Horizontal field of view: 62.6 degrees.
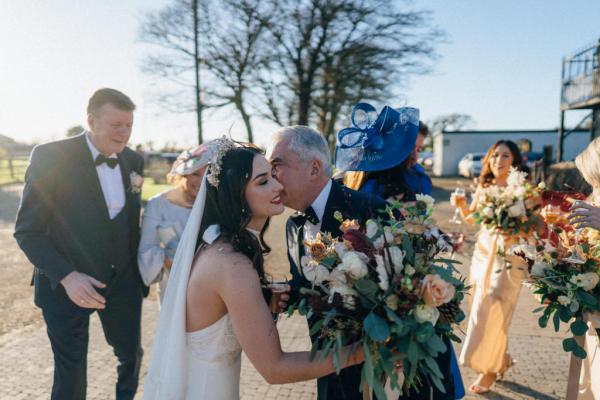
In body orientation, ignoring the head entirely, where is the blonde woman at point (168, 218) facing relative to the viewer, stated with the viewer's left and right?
facing the viewer and to the right of the viewer

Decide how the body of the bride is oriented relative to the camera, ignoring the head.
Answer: to the viewer's right

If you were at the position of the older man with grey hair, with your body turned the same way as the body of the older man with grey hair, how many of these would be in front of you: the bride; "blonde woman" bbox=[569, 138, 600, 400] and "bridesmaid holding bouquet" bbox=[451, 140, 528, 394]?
1

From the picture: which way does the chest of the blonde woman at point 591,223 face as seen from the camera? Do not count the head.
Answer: to the viewer's left

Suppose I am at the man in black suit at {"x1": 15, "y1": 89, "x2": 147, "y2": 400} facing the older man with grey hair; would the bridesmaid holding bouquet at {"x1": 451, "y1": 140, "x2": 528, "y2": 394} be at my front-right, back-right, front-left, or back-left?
front-left

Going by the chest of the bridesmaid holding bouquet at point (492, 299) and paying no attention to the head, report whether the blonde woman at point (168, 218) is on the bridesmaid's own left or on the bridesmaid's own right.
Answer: on the bridesmaid's own right

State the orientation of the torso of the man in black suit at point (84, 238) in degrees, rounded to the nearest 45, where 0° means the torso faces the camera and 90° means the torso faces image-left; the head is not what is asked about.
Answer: approximately 315°

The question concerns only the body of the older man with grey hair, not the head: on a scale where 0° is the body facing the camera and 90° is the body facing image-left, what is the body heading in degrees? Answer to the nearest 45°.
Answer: approximately 45°

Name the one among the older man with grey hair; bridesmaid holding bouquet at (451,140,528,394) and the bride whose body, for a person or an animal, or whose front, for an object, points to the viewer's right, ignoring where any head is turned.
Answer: the bride

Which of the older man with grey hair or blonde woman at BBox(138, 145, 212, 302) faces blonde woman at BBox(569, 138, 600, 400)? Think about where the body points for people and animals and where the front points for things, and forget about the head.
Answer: blonde woman at BBox(138, 145, 212, 302)

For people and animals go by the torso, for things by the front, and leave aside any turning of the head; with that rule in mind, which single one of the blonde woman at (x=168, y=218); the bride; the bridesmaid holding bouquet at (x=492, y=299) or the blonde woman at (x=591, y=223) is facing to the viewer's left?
the blonde woman at (x=591, y=223)

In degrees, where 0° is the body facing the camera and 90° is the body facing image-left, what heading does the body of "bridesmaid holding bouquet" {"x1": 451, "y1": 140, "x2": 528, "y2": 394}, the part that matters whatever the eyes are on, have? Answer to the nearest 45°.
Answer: approximately 0°

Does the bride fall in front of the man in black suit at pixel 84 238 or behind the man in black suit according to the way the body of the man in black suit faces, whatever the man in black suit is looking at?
in front

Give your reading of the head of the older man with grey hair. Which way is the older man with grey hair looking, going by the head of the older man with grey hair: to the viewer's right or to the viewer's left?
to the viewer's left
